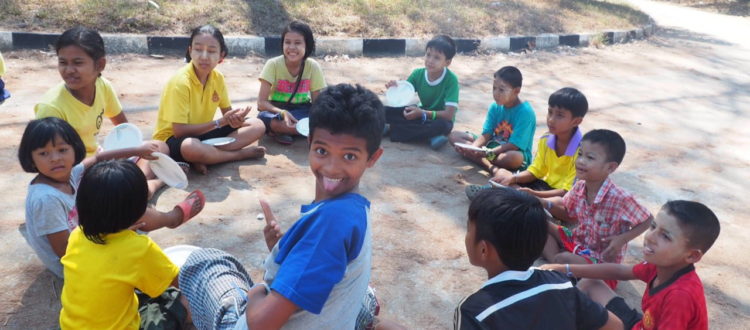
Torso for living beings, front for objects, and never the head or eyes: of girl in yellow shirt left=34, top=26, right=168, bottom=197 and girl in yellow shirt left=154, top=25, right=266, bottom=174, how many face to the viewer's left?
0

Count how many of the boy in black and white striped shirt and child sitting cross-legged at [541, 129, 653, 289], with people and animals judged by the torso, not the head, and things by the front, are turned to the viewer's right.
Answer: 0

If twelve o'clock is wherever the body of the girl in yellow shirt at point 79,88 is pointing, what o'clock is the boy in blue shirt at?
The boy in blue shirt is roughly at 1 o'clock from the girl in yellow shirt.

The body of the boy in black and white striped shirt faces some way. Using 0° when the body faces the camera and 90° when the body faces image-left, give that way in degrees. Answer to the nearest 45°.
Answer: approximately 135°

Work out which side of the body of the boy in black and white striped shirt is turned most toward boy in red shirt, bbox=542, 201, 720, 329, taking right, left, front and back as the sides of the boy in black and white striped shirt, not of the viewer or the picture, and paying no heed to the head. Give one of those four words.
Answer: right

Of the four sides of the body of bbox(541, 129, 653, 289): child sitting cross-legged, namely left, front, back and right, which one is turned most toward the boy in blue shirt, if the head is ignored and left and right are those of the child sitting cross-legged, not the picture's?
front

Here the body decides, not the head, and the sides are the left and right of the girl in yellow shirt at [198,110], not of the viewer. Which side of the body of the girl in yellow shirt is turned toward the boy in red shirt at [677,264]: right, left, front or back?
front

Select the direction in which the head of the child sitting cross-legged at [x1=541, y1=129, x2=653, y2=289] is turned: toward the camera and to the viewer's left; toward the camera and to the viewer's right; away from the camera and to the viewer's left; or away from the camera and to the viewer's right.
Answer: toward the camera and to the viewer's left
